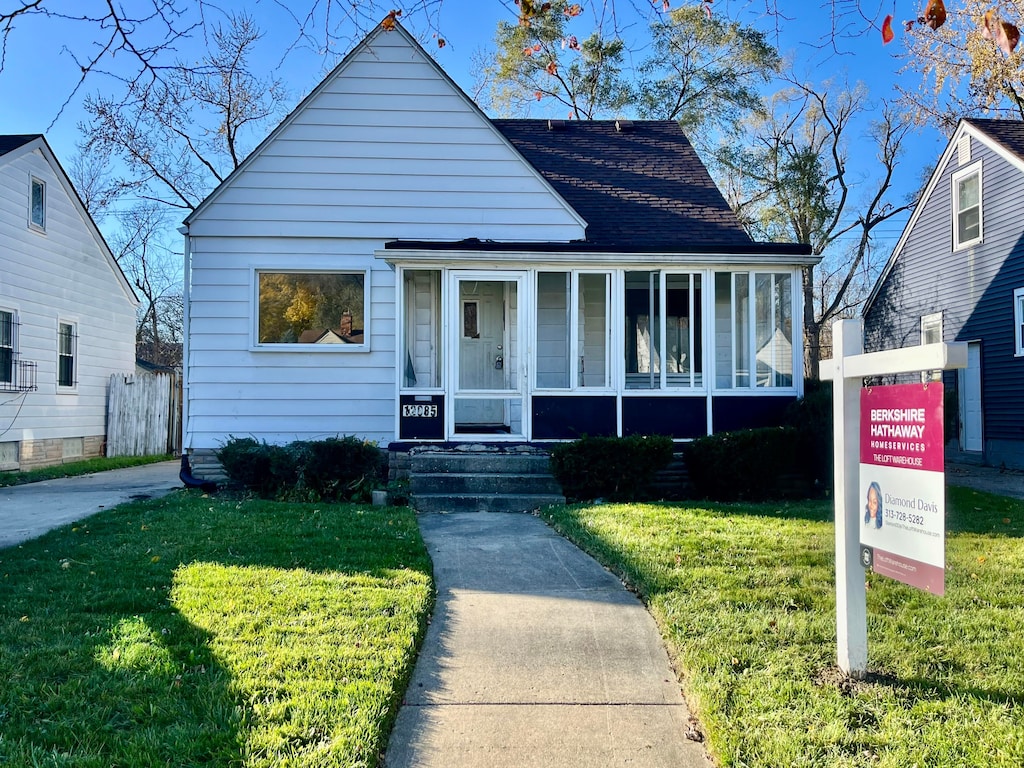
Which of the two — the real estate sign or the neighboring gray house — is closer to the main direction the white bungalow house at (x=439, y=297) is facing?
the real estate sign

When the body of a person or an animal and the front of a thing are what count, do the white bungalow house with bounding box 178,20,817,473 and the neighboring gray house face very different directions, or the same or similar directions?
same or similar directions

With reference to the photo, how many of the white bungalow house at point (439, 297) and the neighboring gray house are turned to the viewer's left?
0

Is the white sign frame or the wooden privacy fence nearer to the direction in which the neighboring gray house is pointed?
the white sign frame

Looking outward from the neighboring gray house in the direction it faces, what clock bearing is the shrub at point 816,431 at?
The shrub is roughly at 2 o'clock from the neighboring gray house.

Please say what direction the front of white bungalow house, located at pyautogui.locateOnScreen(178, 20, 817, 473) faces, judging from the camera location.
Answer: facing the viewer

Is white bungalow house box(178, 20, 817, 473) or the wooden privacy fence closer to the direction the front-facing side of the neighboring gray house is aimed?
the white bungalow house

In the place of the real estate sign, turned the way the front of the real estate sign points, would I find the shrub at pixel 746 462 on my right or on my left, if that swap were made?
on my right

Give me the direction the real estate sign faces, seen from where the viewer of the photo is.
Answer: facing the viewer and to the left of the viewer

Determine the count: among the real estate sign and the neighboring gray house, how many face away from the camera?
0

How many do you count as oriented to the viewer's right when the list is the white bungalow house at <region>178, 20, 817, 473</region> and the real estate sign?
0

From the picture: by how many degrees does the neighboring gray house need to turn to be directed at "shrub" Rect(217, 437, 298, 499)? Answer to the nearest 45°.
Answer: approximately 90° to its right

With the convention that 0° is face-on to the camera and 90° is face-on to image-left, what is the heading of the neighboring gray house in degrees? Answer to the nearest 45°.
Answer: approximately 315°
